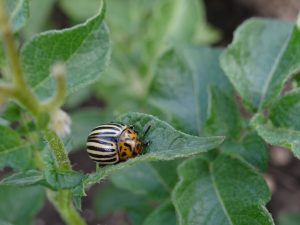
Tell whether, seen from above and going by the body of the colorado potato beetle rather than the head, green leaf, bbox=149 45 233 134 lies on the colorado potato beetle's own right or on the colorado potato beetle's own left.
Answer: on the colorado potato beetle's own left

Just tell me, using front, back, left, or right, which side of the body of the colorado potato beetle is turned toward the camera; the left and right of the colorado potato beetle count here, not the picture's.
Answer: right

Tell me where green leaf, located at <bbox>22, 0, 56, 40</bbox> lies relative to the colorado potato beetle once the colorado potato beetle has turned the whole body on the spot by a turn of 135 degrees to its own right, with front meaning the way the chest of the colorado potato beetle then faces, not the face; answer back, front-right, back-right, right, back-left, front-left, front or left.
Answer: back-right

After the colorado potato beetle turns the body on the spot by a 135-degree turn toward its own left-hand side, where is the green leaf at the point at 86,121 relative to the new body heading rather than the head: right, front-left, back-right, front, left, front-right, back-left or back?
front-right

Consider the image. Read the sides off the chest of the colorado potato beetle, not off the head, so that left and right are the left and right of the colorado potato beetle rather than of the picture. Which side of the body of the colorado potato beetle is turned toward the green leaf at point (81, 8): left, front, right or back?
left
